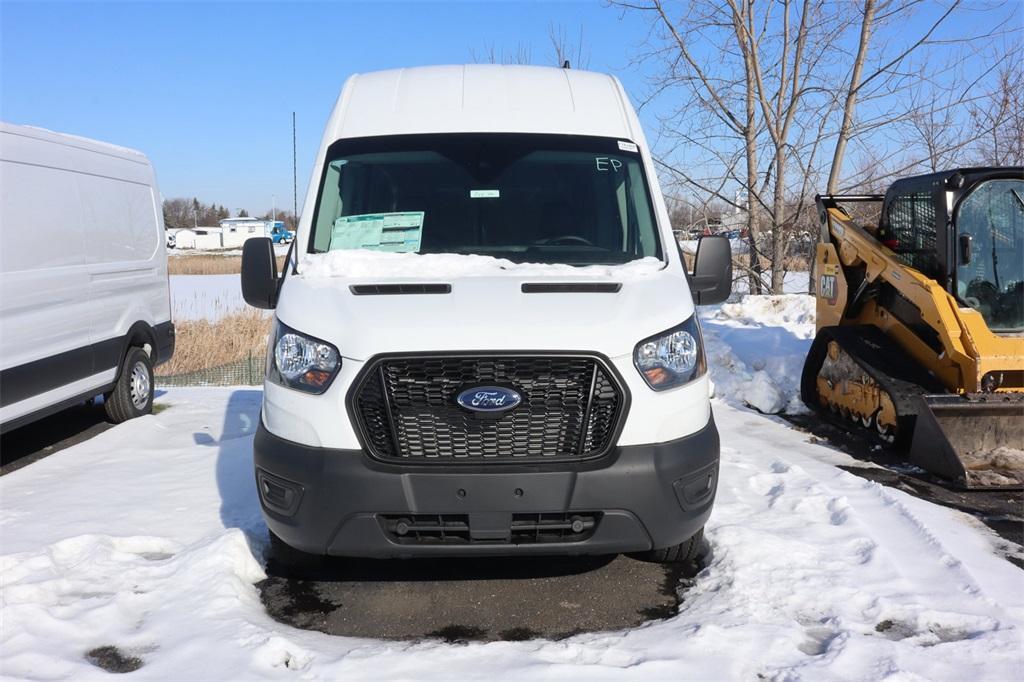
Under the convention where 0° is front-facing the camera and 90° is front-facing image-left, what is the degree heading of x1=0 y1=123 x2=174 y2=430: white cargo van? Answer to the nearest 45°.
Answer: approximately 45°

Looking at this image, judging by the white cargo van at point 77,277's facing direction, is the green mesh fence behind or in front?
behind

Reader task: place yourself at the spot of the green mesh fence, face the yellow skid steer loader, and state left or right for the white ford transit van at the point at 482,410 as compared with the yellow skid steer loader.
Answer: right

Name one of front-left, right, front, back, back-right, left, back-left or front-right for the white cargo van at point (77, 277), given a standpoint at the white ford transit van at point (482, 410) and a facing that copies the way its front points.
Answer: back-right

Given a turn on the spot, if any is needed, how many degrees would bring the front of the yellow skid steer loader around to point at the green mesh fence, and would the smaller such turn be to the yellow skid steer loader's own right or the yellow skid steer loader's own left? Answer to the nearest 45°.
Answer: approximately 135° to the yellow skid steer loader's own right

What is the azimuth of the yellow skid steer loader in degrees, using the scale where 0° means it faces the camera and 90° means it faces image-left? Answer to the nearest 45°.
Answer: approximately 315°

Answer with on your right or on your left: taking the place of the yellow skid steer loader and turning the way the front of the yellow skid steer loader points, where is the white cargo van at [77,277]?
on your right

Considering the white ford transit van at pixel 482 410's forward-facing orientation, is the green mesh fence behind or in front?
behind
